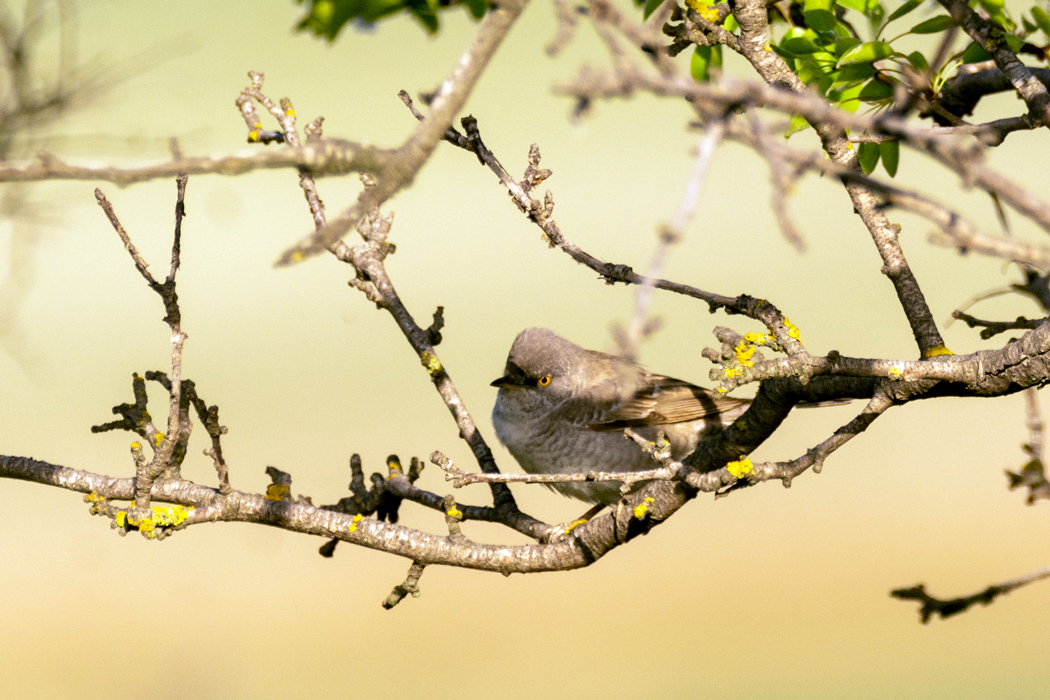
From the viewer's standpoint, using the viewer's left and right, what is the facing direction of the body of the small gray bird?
facing to the left of the viewer
